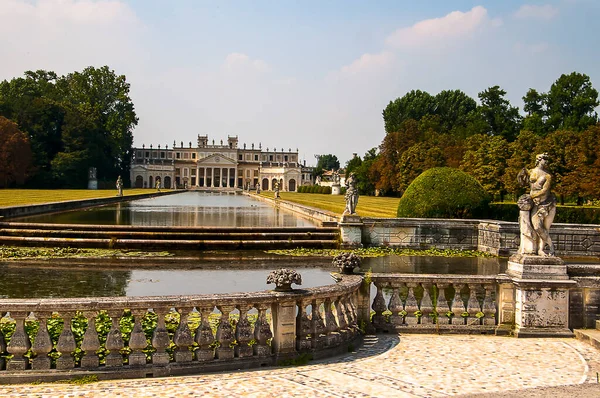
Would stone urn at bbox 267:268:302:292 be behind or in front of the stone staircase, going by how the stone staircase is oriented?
in front

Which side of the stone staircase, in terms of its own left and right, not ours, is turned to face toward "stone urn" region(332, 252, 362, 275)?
front

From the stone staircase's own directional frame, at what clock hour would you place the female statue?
The female statue is roughly at 11 o'clock from the stone staircase.

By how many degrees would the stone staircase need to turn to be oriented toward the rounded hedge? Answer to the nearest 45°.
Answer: approximately 90° to its left

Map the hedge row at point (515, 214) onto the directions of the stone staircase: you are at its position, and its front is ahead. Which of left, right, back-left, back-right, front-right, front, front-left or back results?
left

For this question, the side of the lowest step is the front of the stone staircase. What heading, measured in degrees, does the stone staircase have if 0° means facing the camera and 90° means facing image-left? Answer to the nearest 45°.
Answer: approximately 0°

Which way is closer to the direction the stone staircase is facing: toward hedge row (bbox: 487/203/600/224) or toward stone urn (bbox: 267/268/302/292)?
the stone urn

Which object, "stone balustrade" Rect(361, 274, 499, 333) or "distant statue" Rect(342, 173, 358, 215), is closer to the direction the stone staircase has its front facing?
the stone balustrade

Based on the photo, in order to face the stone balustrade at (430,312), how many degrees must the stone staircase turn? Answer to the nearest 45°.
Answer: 0° — it already faces it

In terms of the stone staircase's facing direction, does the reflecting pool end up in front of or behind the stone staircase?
behind

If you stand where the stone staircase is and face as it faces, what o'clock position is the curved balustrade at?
The curved balustrade is roughly at 12 o'clock from the stone staircase.

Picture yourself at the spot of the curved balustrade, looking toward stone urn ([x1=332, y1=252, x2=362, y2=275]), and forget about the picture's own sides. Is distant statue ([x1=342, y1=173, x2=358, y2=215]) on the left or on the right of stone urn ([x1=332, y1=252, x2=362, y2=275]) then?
left

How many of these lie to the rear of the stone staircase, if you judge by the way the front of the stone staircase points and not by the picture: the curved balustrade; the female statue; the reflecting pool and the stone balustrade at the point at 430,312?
1
